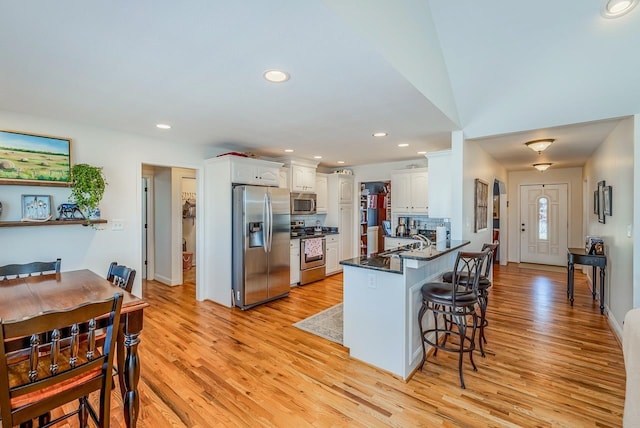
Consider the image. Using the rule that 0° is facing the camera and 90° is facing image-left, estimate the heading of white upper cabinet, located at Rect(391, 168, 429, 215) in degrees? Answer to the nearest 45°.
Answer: approximately 0°

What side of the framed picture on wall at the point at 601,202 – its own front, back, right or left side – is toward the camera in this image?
left

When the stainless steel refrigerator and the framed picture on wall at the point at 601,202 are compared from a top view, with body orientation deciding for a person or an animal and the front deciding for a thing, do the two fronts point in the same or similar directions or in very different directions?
very different directions

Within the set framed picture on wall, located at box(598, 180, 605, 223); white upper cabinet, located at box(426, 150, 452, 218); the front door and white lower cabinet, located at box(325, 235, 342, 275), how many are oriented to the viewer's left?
2

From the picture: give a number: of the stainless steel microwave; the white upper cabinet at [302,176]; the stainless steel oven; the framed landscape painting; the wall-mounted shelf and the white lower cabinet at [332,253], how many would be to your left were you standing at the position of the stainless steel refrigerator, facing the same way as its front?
4

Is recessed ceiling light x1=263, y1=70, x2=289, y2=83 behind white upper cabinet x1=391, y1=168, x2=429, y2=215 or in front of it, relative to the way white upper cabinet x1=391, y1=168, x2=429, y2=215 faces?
in front

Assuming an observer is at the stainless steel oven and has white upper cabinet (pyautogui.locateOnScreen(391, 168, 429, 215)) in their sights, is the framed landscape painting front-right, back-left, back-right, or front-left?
back-right

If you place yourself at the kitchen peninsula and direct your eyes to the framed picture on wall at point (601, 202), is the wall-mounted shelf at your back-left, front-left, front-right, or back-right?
back-left

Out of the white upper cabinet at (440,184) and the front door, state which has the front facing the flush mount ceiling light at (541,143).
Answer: the front door

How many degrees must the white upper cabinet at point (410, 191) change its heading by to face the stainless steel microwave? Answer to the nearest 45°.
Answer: approximately 90° to its right

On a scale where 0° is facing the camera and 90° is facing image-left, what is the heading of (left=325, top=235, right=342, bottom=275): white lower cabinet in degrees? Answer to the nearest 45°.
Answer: approximately 315°

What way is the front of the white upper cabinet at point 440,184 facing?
to the viewer's left
